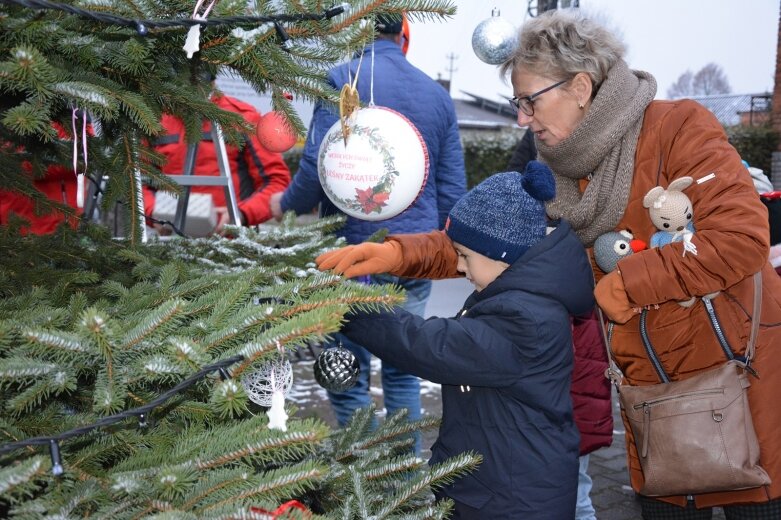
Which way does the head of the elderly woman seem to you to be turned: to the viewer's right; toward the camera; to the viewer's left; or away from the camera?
to the viewer's left

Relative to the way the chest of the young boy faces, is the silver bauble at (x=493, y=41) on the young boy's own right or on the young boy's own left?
on the young boy's own right

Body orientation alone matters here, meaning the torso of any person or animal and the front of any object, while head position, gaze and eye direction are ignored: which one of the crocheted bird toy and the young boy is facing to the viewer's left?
the young boy

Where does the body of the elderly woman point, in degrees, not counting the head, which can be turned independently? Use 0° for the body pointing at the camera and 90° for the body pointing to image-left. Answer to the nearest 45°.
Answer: approximately 90°

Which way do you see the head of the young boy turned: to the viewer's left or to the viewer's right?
to the viewer's left

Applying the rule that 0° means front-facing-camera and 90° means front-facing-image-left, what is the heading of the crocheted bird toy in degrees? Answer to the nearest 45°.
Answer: approximately 315°

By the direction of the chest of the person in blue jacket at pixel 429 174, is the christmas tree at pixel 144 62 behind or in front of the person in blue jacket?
behind

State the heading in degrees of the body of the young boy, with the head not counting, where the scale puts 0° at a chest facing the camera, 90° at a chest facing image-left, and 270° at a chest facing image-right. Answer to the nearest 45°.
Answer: approximately 90°
